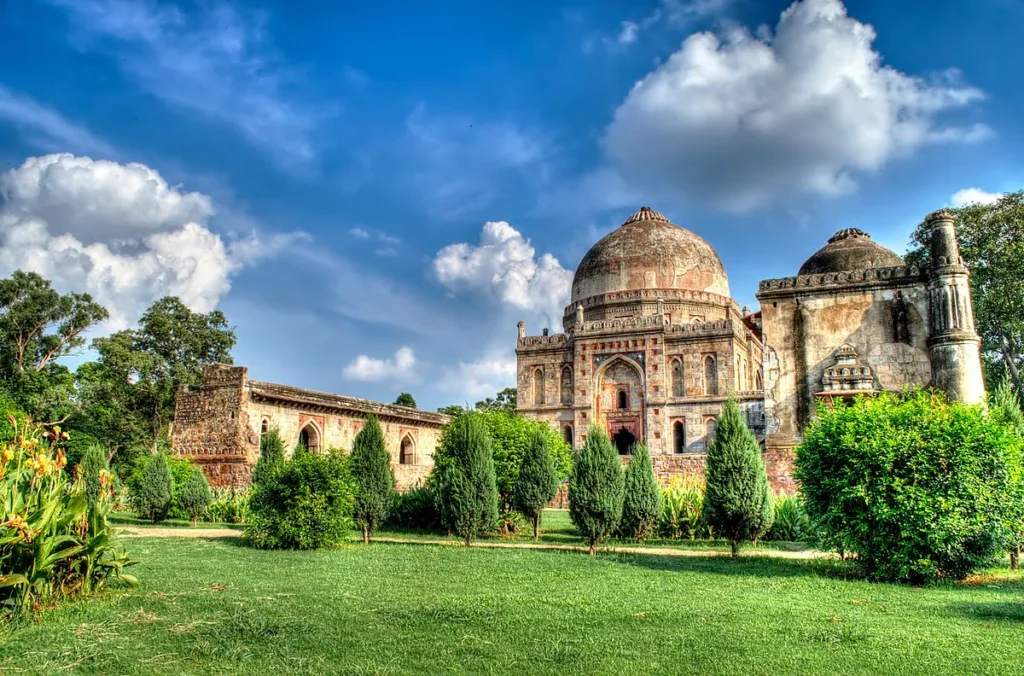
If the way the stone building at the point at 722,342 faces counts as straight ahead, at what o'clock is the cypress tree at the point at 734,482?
The cypress tree is roughly at 12 o'clock from the stone building.

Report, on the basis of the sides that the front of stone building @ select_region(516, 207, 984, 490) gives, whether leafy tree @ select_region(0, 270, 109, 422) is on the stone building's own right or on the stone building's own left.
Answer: on the stone building's own right

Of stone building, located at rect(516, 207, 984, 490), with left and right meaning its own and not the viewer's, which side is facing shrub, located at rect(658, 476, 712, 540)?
front

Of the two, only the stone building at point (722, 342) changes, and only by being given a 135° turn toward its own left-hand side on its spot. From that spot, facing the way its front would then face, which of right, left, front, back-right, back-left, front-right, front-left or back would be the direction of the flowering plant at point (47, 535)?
back-right

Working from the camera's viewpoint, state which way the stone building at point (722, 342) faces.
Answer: facing the viewer

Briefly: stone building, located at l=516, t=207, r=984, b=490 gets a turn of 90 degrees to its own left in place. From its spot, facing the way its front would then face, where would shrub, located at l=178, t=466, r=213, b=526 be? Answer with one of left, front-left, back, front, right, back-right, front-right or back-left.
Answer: back-right

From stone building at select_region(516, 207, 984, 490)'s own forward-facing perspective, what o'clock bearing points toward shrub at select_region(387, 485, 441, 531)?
The shrub is roughly at 1 o'clock from the stone building.

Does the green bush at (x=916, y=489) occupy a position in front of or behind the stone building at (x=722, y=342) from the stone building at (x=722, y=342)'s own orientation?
in front

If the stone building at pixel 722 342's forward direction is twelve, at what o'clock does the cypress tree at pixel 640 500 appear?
The cypress tree is roughly at 12 o'clock from the stone building.

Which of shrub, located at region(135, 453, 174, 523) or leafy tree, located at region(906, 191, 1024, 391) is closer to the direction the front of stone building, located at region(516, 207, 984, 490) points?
the shrub

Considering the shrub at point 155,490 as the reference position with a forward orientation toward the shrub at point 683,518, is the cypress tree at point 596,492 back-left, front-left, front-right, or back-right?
front-right

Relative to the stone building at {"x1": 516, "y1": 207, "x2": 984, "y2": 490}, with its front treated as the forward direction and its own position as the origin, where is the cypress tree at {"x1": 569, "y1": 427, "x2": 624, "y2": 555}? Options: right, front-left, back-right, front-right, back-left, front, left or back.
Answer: front

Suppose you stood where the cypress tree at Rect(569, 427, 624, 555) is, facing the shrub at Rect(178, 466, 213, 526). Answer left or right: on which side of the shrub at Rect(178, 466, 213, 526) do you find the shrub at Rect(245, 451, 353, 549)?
left
